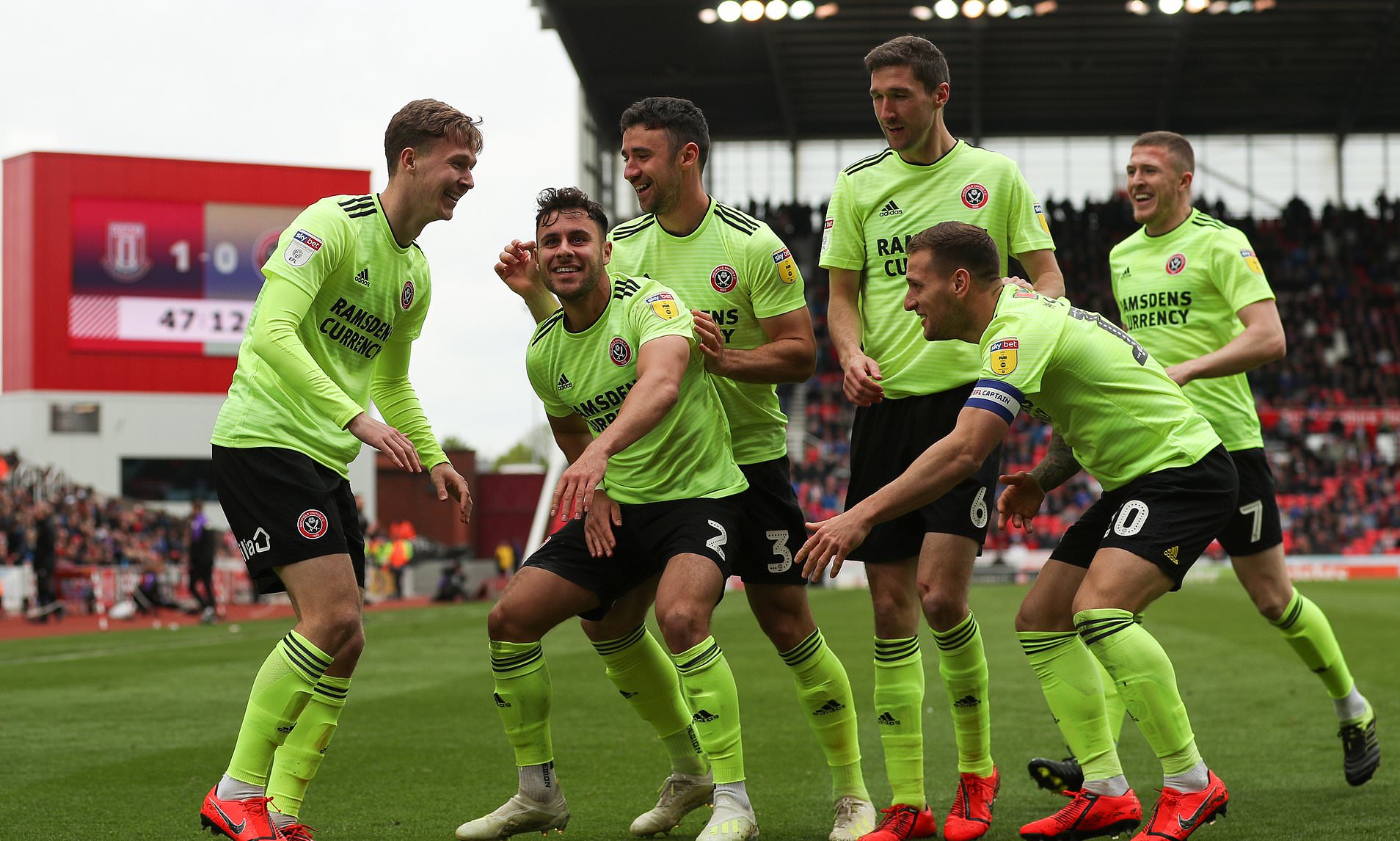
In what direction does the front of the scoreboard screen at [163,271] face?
toward the camera

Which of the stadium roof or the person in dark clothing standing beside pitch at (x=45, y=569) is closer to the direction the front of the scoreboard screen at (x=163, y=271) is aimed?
the person in dark clothing standing beside pitch

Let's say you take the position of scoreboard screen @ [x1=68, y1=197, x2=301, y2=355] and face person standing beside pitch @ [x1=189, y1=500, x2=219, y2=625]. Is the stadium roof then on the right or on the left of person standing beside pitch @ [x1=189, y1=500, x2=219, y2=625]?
left

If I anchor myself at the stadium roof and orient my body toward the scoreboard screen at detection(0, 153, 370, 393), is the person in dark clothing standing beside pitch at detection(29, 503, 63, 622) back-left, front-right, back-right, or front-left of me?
front-left

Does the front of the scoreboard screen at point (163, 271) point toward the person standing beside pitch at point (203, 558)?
yes

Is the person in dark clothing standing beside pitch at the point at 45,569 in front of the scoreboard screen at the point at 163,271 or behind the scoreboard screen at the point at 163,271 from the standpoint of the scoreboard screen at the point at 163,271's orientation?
in front

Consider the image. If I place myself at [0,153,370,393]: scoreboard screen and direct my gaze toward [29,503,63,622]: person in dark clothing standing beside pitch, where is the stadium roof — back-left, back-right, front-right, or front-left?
front-left

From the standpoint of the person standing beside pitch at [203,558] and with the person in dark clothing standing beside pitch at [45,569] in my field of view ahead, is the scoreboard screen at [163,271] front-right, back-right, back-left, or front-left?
front-right

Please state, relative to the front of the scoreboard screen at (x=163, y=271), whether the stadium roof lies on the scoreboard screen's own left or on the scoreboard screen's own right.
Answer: on the scoreboard screen's own left
